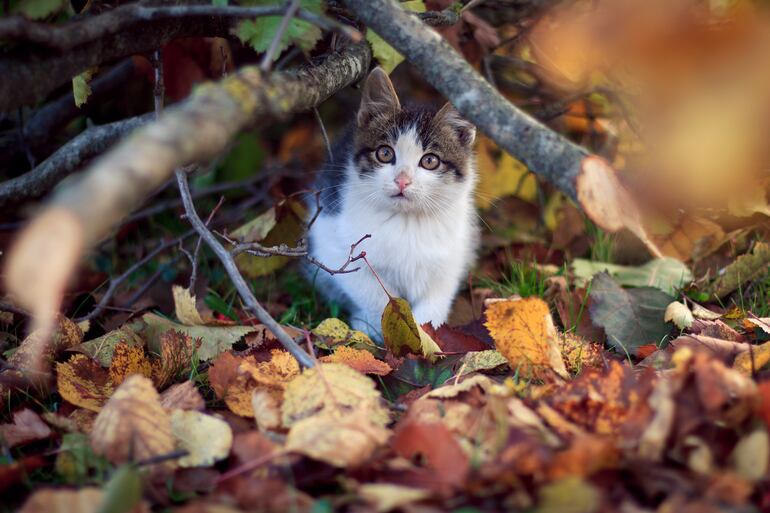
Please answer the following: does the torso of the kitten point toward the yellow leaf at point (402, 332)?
yes

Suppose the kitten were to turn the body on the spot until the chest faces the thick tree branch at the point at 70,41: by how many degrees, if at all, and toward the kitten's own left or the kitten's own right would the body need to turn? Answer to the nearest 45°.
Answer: approximately 45° to the kitten's own right

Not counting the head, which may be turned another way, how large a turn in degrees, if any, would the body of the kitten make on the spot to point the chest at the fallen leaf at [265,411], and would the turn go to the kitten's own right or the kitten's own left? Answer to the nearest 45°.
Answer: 0° — it already faces it

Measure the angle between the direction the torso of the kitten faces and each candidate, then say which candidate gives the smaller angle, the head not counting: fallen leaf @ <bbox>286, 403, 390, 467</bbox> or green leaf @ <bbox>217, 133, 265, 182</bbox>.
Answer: the fallen leaf

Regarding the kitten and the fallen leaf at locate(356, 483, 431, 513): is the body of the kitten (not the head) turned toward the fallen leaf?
yes

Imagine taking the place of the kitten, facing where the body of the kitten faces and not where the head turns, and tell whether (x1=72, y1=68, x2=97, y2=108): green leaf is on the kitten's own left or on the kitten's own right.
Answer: on the kitten's own right

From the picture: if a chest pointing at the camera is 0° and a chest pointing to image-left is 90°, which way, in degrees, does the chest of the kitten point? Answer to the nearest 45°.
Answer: approximately 0°

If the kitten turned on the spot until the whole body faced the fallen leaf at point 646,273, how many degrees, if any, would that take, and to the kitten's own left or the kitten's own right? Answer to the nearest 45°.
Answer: approximately 90° to the kitten's own left

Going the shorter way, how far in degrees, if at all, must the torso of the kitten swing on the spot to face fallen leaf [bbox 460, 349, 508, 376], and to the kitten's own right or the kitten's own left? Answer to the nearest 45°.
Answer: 0° — it already faces it
